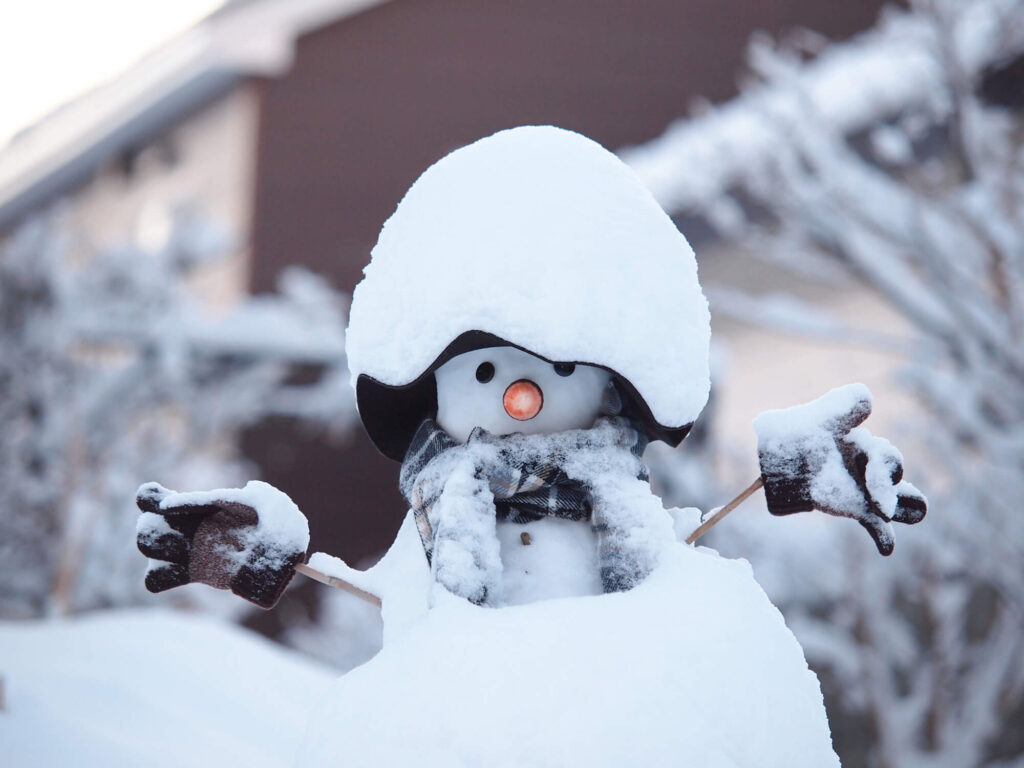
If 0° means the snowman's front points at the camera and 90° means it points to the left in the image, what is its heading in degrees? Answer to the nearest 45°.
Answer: approximately 0°

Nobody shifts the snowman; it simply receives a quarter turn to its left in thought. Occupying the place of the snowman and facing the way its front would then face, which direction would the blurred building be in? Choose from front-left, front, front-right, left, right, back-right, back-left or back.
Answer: left

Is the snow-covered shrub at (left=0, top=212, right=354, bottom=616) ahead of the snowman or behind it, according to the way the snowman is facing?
behind
